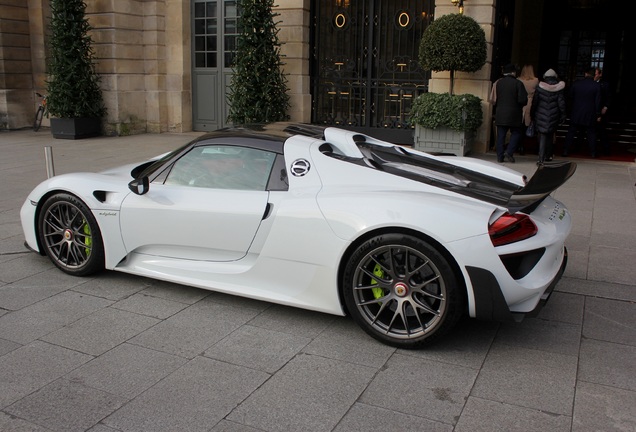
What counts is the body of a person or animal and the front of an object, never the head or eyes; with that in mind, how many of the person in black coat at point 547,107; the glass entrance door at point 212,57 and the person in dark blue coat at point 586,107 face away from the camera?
2

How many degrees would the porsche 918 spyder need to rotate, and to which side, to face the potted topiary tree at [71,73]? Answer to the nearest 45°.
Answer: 0° — it already faces it

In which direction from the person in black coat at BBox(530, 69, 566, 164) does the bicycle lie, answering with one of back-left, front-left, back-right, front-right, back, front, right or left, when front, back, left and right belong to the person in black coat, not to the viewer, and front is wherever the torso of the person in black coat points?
left

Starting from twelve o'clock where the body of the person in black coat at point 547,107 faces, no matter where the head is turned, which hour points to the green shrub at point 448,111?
The green shrub is roughly at 9 o'clock from the person in black coat.

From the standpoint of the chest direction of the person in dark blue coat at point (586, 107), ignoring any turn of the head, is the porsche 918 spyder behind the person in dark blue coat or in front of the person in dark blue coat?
behind

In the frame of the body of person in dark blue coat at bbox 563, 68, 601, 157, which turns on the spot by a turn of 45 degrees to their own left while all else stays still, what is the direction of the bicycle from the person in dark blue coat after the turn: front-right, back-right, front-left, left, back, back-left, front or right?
front-left

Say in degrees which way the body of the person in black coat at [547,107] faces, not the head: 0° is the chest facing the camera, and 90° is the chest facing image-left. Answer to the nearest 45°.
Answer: approximately 180°

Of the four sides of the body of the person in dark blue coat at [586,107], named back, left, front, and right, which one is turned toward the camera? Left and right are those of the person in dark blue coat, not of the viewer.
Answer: back

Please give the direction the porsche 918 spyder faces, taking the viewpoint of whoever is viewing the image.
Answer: facing away from the viewer and to the left of the viewer

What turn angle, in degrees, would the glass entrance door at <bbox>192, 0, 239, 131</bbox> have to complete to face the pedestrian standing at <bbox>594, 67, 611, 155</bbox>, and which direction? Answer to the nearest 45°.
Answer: approximately 45° to its left

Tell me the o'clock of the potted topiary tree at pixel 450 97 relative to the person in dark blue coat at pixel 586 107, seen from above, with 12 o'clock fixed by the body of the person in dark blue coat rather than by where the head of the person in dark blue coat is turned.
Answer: The potted topiary tree is roughly at 8 o'clock from the person in dark blue coat.

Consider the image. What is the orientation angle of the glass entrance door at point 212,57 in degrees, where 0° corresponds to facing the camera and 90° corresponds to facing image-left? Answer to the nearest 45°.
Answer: approximately 0°

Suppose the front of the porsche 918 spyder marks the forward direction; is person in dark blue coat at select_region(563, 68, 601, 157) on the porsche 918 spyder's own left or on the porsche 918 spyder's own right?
on the porsche 918 spyder's own right

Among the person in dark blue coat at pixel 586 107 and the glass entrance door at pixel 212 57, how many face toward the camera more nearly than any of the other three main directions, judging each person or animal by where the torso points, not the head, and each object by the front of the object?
1
